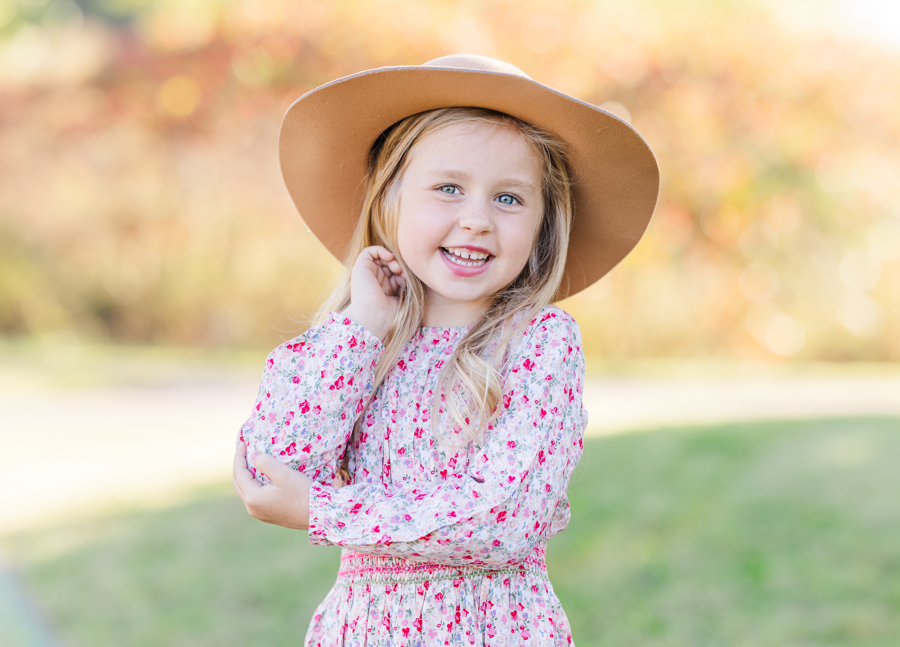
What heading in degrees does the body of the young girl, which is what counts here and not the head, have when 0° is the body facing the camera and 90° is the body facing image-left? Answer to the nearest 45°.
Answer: approximately 0°
